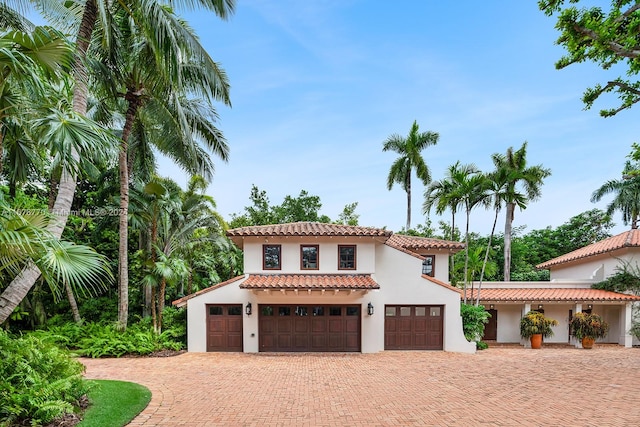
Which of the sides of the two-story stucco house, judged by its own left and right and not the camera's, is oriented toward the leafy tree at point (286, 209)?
back

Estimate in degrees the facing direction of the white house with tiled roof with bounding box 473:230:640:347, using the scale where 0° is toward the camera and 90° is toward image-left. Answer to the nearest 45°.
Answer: approximately 0°

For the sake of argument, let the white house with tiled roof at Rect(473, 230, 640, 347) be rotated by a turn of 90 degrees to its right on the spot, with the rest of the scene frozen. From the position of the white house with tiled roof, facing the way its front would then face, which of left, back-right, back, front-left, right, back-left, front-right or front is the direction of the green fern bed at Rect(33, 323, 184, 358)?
front-left

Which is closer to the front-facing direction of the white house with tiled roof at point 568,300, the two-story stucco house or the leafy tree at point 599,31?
the leafy tree

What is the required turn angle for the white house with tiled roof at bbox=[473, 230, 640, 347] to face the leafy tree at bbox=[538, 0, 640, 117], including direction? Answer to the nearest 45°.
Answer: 0° — it already faces it

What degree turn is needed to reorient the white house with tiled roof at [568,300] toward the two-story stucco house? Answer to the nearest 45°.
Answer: approximately 45° to its right

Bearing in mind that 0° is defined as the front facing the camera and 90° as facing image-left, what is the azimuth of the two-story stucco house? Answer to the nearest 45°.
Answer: approximately 0°

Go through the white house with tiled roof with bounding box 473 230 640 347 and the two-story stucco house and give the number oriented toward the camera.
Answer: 2

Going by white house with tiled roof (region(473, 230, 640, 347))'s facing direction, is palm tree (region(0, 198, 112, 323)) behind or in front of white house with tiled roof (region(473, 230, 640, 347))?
in front
